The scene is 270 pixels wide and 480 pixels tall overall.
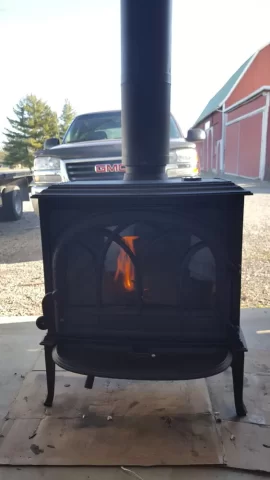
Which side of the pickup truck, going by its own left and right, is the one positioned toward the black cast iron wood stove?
front

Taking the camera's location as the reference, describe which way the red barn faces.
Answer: facing the viewer and to the left of the viewer

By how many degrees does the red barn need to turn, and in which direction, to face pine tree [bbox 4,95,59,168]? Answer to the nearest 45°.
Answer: approximately 90° to its right

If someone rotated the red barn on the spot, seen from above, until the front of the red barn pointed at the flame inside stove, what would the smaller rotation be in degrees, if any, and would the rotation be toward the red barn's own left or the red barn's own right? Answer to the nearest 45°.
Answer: approximately 45° to the red barn's own left

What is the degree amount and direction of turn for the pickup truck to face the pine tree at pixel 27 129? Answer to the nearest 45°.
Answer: approximately 180°

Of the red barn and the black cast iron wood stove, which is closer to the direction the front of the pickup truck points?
the black cast iron wood stove

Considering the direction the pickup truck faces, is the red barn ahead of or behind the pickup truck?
behind

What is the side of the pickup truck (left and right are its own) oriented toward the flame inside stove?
front

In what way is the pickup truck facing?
toward the camera

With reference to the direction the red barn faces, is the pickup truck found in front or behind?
in front

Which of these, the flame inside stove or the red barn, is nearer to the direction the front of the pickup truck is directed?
the flame inside stove

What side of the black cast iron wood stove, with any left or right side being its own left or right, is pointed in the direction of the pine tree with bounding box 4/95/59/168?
back

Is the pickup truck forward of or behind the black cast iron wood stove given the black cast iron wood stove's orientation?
behind

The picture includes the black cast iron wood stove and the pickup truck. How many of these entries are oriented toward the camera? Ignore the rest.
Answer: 2

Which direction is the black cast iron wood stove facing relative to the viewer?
toward the camera

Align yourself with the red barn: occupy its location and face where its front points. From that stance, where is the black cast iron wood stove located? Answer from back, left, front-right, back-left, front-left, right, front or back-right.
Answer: front-left
